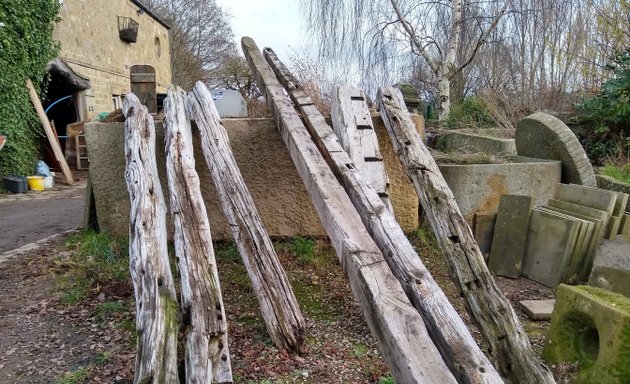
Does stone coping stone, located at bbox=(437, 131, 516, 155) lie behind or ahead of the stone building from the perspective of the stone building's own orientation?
ahead

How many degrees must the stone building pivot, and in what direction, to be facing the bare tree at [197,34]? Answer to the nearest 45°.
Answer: approximately 135° to its left

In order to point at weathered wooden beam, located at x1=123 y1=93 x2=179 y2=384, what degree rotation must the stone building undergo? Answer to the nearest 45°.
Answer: approximately 45° to its right

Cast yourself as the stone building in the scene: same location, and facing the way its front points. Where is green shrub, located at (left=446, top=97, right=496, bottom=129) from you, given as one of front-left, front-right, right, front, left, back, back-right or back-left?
front

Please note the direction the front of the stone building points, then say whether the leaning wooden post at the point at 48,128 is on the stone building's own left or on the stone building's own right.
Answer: on the stone building's own right

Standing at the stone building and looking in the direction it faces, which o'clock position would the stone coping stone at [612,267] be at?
The stone coping stone is roughly at 1 o'clock from the stone building.

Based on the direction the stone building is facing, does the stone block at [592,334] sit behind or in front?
in front

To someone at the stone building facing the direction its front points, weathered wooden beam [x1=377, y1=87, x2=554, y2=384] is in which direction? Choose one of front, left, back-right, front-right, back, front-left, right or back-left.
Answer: front-right

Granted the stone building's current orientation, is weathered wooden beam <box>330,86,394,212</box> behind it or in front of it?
in front
